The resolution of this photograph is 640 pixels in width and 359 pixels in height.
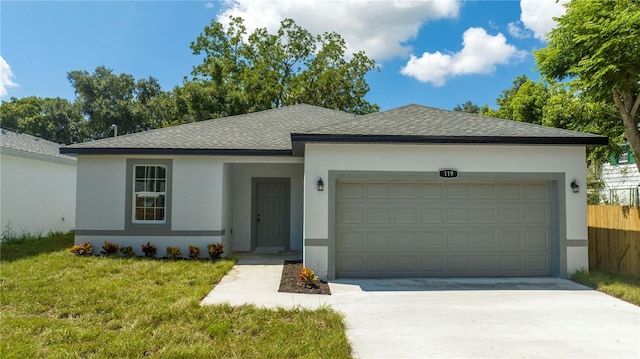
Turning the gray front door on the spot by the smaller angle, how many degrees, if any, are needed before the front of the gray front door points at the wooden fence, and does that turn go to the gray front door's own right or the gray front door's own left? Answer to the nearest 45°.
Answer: approximately 45° to the gray front door's own left

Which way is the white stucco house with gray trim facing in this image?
toward the camera

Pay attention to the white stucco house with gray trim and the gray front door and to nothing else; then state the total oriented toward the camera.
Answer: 2

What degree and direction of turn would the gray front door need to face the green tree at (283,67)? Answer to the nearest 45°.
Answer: approximately 180°

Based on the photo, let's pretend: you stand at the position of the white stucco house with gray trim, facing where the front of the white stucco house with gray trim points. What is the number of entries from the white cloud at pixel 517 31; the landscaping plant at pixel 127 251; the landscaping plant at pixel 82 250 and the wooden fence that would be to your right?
2

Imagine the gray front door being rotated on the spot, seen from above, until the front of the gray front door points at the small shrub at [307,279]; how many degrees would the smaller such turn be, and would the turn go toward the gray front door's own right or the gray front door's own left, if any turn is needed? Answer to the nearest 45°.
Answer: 0° — it already faces it

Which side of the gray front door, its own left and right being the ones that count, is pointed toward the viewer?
front

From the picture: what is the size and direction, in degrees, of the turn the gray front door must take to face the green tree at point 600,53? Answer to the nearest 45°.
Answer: approximately 45° to its left

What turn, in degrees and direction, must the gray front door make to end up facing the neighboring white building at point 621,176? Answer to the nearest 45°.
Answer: approximately 90° to its left

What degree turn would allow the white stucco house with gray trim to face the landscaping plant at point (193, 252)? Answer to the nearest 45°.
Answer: approximately 90° to its right

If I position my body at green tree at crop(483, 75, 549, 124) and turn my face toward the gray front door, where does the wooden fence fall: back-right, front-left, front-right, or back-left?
front-left
